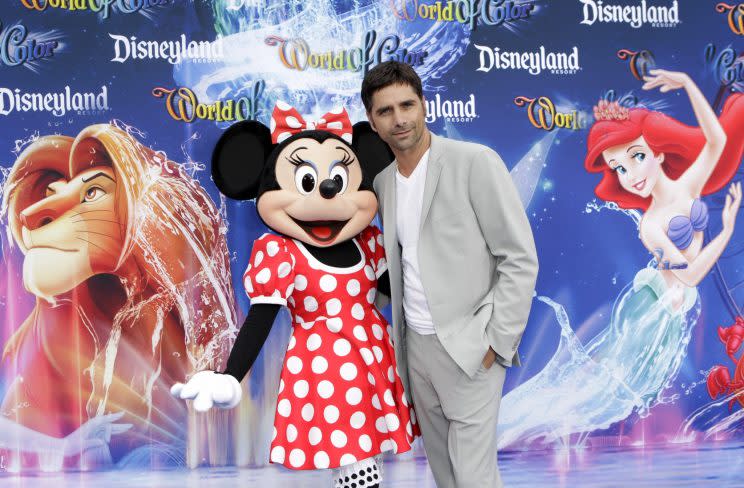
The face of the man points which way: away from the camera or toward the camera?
toward the camera

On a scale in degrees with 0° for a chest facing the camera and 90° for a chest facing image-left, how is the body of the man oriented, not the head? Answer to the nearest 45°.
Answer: approximately 45°
